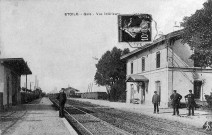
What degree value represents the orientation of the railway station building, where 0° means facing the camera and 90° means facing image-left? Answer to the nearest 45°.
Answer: approximately 45°

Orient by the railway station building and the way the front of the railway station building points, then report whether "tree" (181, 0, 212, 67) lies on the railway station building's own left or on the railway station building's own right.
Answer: on the railway station building's own left
